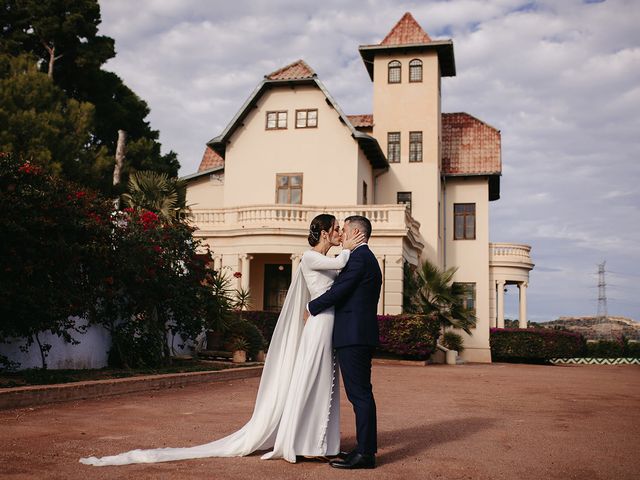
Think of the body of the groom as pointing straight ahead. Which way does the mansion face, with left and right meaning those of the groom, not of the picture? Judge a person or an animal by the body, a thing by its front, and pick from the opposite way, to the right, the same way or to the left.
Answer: to the left

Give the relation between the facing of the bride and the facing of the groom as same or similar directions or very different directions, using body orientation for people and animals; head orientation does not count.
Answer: very different directions

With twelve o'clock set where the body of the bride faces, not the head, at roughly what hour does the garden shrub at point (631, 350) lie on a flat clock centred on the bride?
The garden shrub is roughly at 10 o'clock from the bride.

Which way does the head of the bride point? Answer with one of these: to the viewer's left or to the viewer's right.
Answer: to the viewer's right

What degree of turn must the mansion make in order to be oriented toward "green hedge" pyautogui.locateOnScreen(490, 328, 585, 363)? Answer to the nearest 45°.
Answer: approximately 135° to its left

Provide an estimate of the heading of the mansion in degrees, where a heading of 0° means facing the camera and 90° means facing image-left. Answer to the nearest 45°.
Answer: approximately 0°

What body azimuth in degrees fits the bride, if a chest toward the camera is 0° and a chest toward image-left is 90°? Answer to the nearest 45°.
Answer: approximately 270°

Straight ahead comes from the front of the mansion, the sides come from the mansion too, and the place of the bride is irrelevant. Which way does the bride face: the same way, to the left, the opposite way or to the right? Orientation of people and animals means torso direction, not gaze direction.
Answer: to the left

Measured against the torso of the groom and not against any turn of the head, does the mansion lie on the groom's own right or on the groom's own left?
on the groom's own right

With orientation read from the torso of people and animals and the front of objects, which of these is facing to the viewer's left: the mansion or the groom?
the groom

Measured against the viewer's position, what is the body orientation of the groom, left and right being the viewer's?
facing to the left of the viewer
